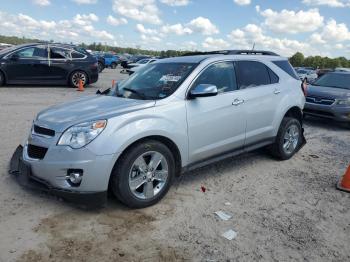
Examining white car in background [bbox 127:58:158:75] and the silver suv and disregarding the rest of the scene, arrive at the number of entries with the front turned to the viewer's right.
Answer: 0

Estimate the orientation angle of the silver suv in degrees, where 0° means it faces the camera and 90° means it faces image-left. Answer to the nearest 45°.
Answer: approximately 45°

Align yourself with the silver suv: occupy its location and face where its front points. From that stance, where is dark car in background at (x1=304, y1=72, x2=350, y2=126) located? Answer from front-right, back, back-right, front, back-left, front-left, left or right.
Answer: back

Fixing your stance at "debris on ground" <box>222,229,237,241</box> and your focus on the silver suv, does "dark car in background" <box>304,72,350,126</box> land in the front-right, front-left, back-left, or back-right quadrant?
front-right

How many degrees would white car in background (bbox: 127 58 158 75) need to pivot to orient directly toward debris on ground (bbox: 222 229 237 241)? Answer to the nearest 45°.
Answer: approximately 45° to its left

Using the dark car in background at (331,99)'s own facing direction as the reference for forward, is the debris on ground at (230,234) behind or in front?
in front

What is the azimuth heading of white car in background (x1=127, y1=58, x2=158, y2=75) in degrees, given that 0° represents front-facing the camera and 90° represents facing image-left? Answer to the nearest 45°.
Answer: approximately 45°

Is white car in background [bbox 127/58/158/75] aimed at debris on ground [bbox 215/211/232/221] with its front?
no

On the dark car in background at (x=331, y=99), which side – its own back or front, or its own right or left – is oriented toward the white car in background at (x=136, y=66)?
right

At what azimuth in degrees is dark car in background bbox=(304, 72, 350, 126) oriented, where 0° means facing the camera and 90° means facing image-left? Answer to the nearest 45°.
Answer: approximately 45°

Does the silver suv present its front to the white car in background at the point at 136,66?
no

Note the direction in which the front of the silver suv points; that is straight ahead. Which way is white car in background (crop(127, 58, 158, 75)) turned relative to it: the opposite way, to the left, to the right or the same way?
the same way
